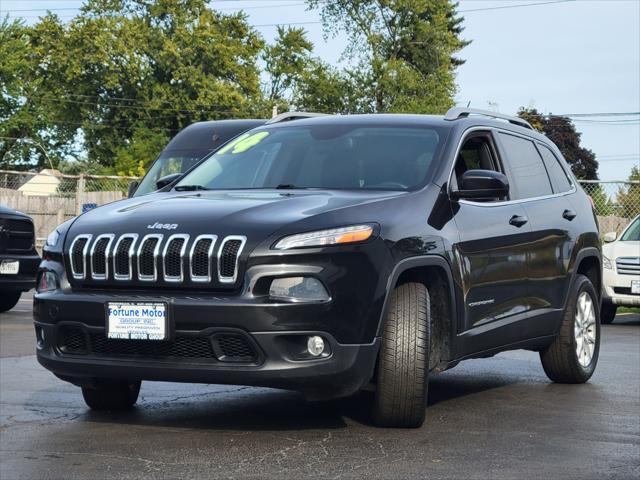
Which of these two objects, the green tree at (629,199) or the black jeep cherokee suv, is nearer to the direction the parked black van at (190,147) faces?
the black jeep cherokee suv

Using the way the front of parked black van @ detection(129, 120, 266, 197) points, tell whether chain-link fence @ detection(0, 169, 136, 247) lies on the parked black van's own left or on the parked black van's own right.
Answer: on the parked black van's own right

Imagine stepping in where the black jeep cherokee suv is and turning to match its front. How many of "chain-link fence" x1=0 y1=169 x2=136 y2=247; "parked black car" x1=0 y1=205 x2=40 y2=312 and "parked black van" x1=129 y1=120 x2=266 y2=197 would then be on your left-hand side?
0

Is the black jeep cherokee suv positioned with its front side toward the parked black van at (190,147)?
no

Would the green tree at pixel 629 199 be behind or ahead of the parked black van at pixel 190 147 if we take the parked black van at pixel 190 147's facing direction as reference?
behind

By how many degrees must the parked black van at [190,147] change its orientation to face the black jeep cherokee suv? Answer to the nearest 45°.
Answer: approximately 45° to its left

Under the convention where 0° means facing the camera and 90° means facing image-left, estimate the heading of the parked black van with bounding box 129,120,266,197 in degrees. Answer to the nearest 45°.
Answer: approximately 45°

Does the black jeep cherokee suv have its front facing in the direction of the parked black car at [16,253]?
no

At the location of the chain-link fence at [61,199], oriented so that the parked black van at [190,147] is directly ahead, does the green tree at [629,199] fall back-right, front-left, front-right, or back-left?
front-left

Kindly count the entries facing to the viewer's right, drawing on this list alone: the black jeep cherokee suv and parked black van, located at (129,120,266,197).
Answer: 0

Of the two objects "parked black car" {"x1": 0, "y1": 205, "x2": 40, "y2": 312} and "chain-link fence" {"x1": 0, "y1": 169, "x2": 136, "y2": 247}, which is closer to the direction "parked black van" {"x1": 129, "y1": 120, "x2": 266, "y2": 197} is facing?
the parked black car

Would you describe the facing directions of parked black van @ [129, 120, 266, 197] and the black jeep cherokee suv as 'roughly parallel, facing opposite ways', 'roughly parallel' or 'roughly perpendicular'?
roughly parallel

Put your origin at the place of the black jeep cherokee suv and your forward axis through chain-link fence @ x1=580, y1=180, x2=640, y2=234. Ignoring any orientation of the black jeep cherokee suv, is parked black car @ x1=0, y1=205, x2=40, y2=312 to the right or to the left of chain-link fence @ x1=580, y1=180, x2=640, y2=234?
left

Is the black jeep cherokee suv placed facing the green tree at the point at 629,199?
no
